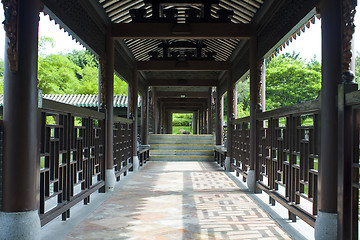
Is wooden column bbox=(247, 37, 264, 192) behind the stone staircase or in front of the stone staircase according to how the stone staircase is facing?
in front

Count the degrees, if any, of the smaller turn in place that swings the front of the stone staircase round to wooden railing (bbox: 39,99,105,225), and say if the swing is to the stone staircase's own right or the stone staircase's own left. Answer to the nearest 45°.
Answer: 0° — it already faces it

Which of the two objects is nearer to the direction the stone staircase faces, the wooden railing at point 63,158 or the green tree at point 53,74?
the wooden railing

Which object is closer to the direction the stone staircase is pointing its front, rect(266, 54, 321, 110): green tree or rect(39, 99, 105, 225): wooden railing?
the wooden railing

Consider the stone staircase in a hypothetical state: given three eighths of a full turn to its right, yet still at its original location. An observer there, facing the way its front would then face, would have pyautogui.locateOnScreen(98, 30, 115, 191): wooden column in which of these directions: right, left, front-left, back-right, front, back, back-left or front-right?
back-left

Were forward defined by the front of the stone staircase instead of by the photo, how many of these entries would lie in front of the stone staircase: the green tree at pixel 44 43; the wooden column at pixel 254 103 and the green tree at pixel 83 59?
1

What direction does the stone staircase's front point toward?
toward the camera

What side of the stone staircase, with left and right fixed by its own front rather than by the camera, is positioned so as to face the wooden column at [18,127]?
front

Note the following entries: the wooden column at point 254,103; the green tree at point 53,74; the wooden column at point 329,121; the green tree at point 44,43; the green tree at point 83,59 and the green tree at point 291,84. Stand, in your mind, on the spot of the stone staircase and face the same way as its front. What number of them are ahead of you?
2

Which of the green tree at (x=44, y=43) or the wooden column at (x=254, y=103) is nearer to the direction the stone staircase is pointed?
the wooden column

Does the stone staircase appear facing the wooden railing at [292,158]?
yes

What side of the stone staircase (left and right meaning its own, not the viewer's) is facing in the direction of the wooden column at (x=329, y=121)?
front
